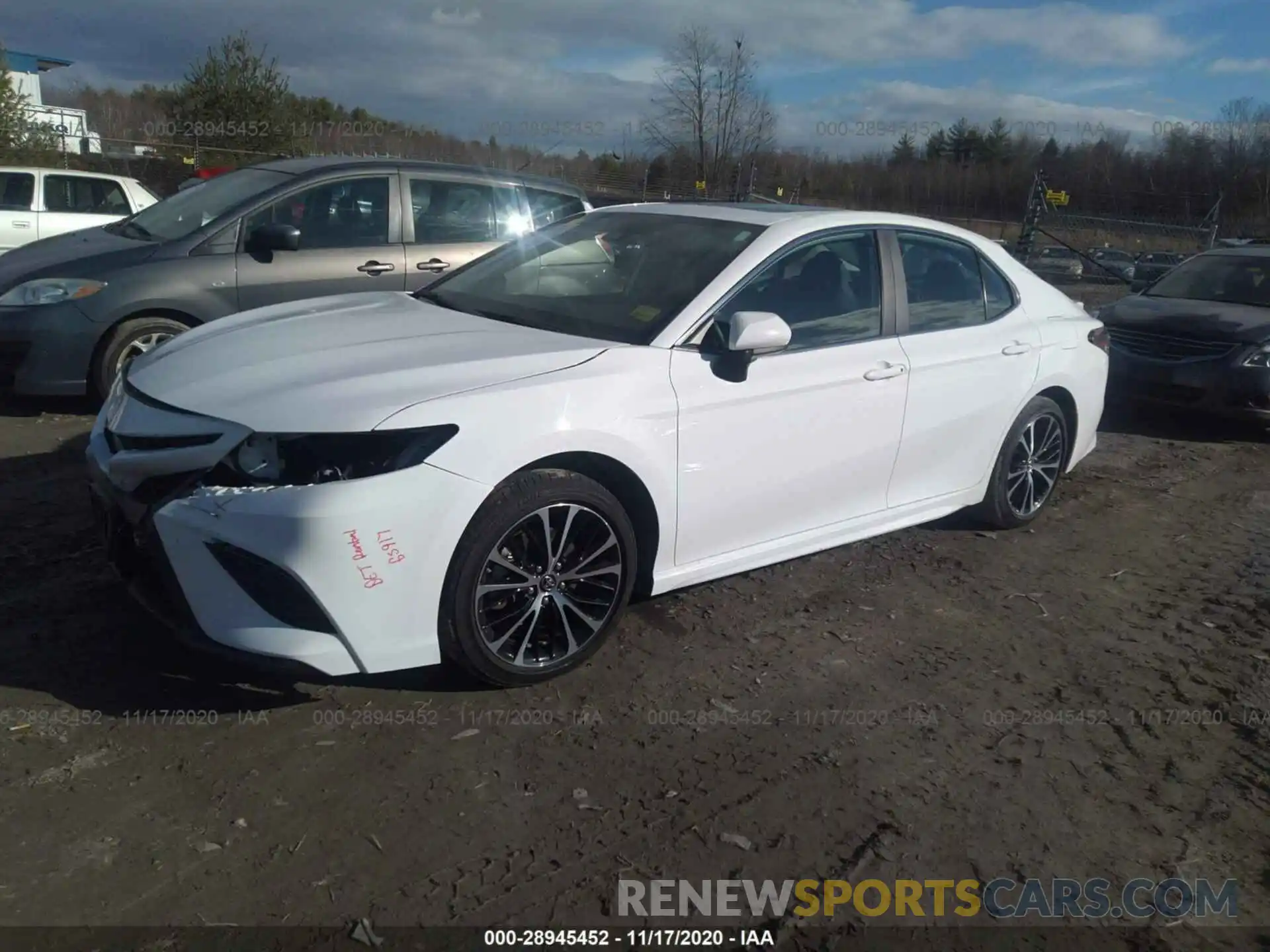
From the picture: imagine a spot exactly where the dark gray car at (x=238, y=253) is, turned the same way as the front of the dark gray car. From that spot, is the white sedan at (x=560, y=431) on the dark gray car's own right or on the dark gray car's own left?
on the dark gray car's own left

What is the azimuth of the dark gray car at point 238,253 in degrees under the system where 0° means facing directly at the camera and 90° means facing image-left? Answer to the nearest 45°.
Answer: approximately 45°

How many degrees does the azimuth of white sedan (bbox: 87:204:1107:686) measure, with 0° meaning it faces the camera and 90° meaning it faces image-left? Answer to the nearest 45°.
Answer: approximately 45°
